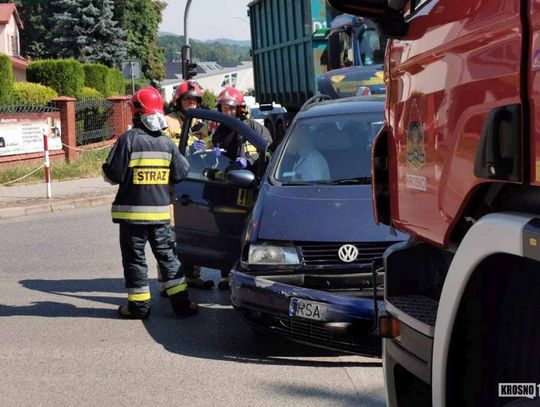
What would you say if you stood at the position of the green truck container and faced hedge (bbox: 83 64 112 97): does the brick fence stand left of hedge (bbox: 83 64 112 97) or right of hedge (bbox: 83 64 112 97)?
left

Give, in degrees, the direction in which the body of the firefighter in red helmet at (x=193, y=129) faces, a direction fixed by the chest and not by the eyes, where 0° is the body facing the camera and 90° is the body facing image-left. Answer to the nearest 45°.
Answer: approximately 315°
